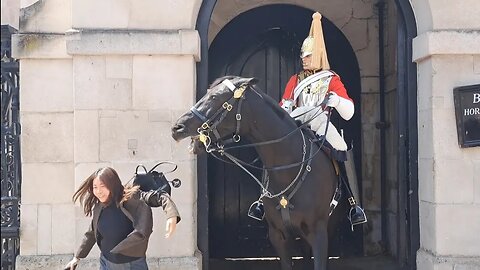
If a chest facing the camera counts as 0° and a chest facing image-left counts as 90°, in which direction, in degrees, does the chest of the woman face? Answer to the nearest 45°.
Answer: approximately 45°

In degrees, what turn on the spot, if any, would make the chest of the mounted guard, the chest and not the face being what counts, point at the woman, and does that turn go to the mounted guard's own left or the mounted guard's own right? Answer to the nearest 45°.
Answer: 0° — they already face them

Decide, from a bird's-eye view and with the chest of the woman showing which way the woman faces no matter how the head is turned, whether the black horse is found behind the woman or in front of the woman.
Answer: behind

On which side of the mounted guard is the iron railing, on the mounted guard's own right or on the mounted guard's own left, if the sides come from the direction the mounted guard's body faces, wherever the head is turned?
on the mounted guard's own right
